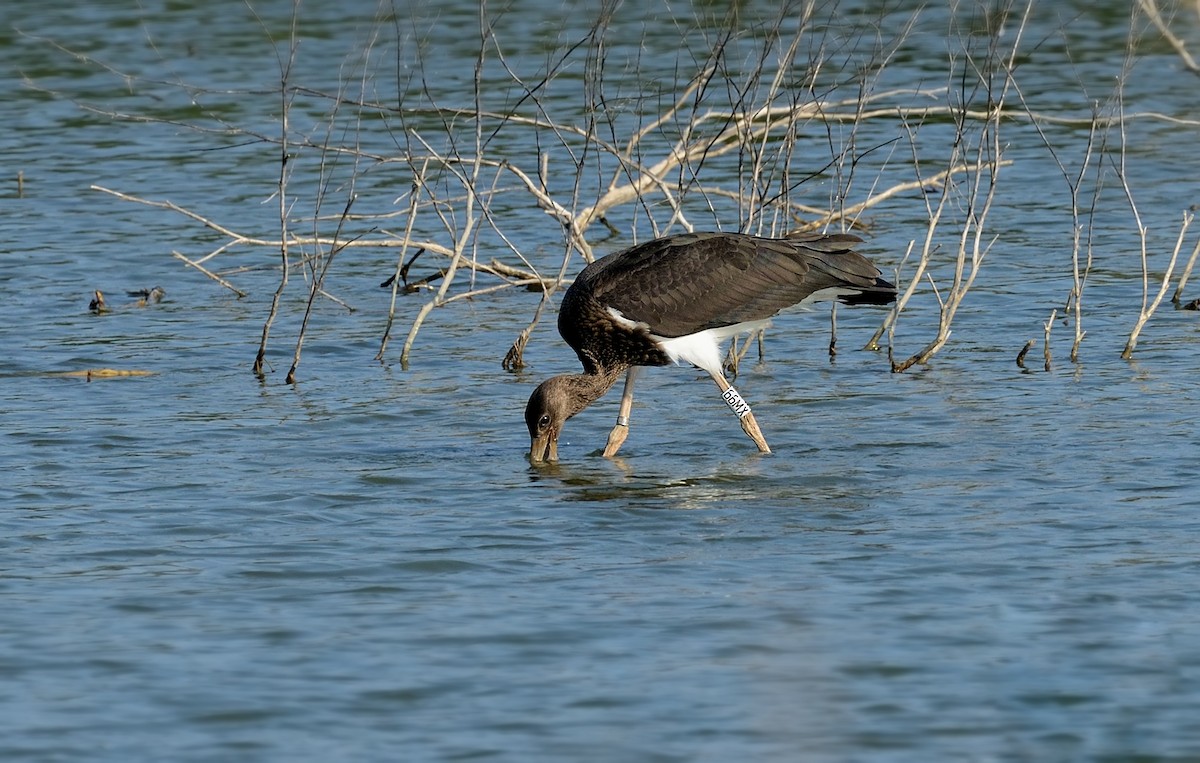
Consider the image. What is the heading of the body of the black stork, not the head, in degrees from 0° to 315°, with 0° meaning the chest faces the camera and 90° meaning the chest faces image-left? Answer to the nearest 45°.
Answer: approximately 90°
